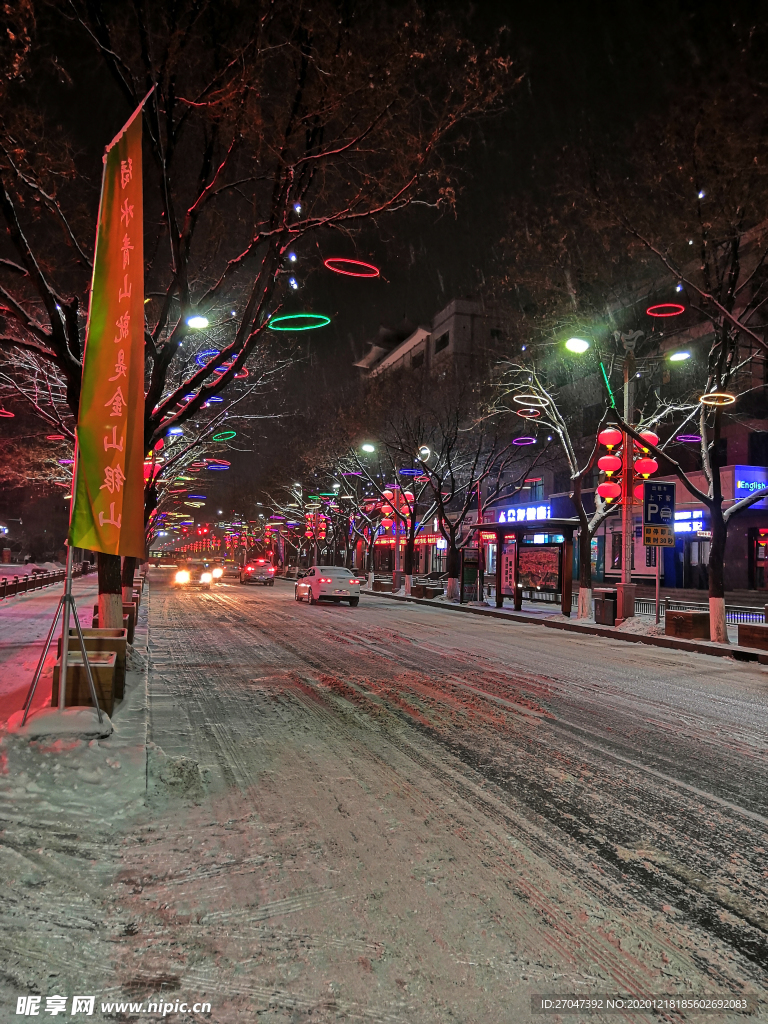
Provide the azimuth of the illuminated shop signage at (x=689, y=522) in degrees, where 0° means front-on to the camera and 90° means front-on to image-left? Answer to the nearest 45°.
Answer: approximately 45°

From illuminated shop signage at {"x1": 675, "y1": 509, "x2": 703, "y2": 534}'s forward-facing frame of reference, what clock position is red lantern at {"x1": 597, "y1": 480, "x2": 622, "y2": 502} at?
The red lantern is roughly at 11 o'clock from the illuminated shop signage.

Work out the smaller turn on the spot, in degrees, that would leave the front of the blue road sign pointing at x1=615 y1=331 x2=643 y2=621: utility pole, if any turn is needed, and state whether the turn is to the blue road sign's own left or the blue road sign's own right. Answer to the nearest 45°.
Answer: approximately 135° to the blue road sign's own right

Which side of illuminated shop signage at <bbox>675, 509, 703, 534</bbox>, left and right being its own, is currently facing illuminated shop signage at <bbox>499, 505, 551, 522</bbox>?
right

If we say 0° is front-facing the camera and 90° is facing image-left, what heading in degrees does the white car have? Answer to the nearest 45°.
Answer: approximately 135°

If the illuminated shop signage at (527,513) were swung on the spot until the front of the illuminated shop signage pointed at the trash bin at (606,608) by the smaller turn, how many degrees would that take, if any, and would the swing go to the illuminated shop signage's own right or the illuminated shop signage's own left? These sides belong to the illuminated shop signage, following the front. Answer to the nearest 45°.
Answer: approximately 45° to the illuminated shop signage's own left

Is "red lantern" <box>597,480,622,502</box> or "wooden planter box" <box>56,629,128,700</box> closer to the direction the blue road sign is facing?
the wooden planter box
